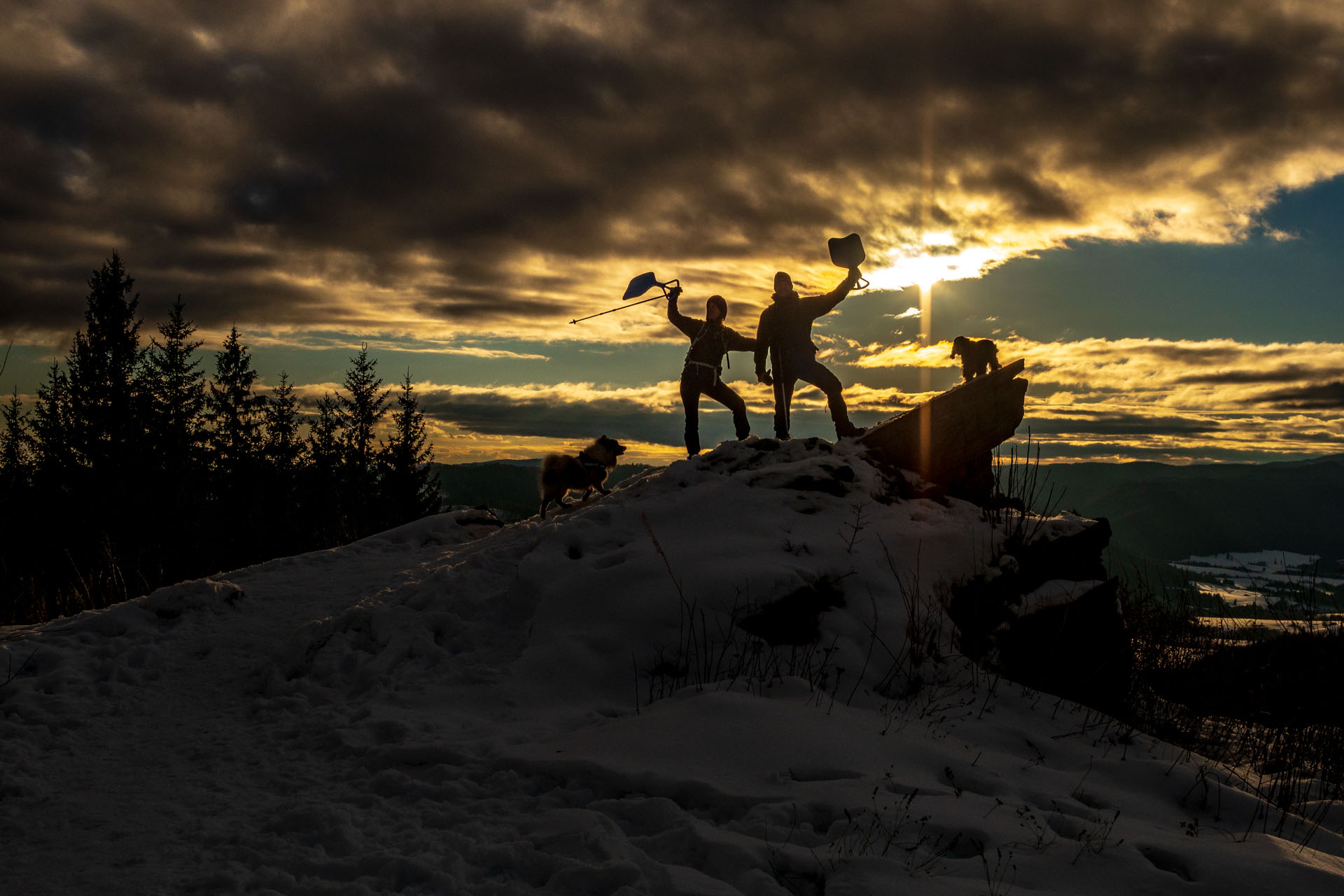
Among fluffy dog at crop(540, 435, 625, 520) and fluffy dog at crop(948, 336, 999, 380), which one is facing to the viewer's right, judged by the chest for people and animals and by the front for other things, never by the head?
fluffy dog at crop(540, 435, 625, 520)

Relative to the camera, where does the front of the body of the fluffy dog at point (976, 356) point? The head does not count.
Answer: to the viewer's left

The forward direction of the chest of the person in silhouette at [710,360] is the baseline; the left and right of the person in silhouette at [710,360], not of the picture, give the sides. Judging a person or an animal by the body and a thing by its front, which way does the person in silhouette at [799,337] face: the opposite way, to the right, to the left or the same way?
the same way

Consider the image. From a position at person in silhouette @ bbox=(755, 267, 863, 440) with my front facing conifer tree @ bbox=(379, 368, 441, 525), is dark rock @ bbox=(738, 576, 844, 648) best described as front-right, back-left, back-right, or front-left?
back-left

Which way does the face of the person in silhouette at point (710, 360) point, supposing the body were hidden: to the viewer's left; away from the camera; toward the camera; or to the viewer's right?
toward the camera

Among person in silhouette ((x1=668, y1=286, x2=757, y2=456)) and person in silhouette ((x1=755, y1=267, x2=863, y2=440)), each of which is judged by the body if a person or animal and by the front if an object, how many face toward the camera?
2

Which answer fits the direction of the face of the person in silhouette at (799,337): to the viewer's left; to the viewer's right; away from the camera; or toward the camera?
toward the camera

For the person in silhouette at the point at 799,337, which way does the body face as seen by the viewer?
toward the camera

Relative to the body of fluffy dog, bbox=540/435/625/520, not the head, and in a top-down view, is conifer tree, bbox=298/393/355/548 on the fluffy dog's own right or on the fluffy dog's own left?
on the fluffy dog's own left

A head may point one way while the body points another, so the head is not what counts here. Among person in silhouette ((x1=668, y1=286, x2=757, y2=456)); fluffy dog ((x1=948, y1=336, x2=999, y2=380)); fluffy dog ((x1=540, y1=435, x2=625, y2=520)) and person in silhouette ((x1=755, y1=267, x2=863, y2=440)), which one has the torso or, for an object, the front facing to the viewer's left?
fluffy dog ((x1=948, y1=336, x2=999, y2=380))

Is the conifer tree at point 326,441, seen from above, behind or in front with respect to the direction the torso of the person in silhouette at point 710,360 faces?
behind

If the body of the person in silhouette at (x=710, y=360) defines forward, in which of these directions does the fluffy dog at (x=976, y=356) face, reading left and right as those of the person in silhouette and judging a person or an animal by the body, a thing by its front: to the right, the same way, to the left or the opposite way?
to the right

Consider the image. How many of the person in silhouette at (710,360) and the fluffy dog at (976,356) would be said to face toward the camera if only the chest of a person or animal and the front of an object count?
1

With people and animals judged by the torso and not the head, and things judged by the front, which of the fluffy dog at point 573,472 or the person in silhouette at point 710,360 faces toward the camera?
the person in silhouette

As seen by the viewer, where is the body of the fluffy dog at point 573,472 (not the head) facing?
to the viewer's right

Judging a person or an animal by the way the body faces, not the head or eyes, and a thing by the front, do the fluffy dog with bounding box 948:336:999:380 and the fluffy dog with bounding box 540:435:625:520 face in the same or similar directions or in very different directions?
very different directions

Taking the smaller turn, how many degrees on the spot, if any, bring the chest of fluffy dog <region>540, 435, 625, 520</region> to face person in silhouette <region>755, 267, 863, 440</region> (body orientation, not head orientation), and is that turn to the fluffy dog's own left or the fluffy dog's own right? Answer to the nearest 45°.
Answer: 0° — it already faces them

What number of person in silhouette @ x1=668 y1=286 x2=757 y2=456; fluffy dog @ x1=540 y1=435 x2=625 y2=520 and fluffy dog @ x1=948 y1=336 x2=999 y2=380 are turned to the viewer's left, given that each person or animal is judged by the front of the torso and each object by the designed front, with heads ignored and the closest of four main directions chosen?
1

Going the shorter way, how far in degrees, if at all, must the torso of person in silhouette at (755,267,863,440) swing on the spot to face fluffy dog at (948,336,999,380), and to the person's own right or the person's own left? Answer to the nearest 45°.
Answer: approximately 90° to the person's own left

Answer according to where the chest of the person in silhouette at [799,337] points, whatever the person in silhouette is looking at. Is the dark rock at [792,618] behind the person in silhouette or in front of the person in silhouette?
in front

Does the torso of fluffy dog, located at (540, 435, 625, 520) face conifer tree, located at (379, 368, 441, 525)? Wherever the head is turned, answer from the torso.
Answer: no
